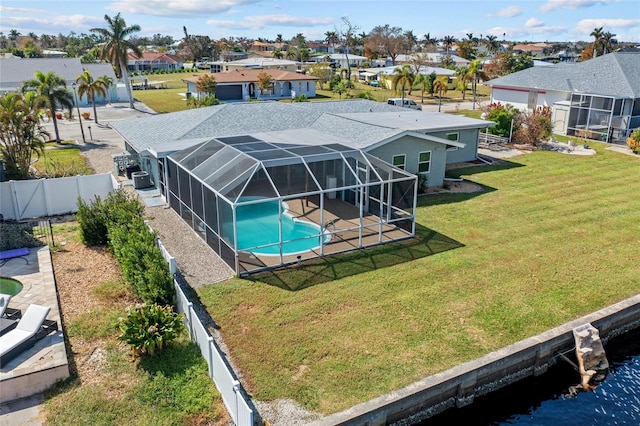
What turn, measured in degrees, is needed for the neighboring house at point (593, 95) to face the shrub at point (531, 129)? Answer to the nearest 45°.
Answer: approximately 90° to its left

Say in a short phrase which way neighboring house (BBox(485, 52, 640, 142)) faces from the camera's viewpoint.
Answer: facing away from the viewer and to the left of the viewer

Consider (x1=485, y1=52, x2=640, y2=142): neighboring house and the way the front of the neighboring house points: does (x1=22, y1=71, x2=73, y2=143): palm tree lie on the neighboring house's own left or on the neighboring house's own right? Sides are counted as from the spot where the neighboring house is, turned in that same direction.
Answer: on the neighboring house's own left

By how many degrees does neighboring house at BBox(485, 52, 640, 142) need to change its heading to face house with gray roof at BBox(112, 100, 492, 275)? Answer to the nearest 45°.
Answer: approximately 90° to its left

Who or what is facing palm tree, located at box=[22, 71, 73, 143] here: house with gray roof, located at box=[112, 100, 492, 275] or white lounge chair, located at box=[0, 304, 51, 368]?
the house with gray roof

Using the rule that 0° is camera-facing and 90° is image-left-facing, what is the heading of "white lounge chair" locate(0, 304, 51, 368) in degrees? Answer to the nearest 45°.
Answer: approximately 45°

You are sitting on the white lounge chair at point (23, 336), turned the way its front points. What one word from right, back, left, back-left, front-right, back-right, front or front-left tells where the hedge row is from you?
back

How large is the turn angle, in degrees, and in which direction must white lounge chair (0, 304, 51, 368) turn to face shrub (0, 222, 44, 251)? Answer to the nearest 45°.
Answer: approximately 135° to its right

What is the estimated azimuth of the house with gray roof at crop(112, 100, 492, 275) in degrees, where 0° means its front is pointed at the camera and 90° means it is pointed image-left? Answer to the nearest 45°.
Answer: approximately 135°

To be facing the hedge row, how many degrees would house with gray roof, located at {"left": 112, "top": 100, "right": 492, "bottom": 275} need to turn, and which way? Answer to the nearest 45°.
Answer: approximately 90° to its left
